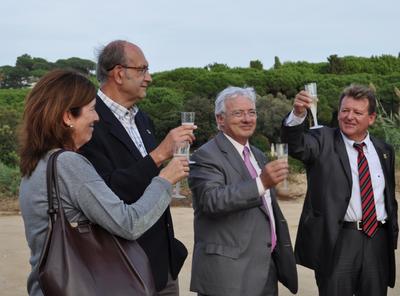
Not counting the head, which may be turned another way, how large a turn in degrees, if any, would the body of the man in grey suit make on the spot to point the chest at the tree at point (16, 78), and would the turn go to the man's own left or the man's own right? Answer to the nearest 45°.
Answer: approximately 180°

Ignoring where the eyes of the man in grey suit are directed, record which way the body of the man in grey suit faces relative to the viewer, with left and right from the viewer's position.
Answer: facing the viewer and to the right of the viewer

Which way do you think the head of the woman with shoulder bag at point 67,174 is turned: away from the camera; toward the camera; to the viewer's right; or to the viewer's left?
to the viewer's right

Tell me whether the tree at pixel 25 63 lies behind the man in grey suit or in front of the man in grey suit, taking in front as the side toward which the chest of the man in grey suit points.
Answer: behind

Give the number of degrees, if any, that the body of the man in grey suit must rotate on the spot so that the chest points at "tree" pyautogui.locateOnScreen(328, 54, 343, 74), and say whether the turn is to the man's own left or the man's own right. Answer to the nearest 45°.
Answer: approximately 135° to the man's own left

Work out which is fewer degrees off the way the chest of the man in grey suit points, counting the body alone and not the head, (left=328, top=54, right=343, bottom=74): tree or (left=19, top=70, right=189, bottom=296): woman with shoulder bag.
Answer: the woman with shoulder bag

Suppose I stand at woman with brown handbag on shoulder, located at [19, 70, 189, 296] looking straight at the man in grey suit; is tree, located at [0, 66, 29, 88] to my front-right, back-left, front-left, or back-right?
front-left

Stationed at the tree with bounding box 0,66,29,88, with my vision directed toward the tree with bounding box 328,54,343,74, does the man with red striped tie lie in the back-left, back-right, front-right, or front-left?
front-right

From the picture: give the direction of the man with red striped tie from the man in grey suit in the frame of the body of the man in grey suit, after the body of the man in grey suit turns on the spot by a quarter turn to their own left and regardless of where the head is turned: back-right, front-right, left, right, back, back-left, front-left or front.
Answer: front

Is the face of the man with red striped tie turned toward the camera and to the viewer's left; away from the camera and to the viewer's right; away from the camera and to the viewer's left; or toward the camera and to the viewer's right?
toward the camera and to the viewer's left

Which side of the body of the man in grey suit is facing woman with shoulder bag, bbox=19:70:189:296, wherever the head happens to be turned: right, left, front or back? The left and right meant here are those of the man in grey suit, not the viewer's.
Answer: right
